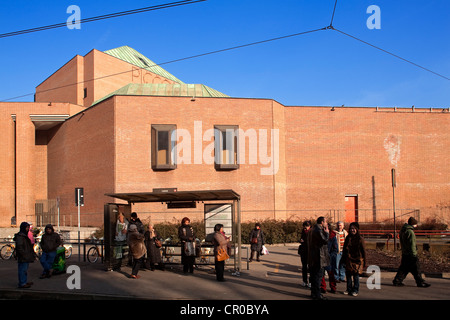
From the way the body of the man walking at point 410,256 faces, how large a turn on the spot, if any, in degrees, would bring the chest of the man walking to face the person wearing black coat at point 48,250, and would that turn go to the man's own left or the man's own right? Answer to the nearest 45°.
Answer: approximately 180°

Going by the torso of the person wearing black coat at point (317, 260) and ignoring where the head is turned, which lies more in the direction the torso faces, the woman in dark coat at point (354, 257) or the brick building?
the woman in dark coat

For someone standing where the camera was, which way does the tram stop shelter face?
facing the viewer

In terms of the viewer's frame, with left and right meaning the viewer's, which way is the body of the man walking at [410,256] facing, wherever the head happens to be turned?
facing to the right of the viewer

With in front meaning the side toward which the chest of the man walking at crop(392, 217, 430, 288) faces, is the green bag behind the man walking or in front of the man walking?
behind

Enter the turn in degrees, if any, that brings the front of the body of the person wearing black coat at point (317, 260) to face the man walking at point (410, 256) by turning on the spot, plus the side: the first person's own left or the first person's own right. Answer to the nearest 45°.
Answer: approximately 45° to the first person's own left

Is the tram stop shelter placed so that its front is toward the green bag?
no
